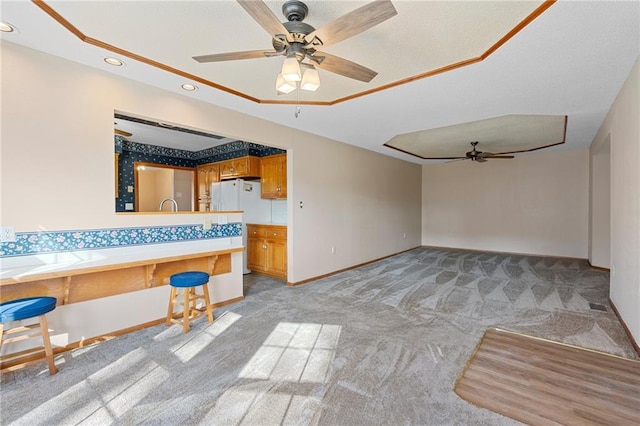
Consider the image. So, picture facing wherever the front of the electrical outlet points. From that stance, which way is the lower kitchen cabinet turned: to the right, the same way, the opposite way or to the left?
to the right

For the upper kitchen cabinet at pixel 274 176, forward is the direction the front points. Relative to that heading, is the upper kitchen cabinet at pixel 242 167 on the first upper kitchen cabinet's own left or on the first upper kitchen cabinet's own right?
on the first upper kitchen cabinet's own right

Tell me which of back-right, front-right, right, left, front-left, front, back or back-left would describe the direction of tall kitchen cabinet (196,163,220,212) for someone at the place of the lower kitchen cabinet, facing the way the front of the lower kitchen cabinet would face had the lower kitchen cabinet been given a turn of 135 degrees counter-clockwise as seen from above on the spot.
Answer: back-left

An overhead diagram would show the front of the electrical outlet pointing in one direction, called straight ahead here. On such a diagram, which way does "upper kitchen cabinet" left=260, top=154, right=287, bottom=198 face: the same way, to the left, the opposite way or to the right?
to the right

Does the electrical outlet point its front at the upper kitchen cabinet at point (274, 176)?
no

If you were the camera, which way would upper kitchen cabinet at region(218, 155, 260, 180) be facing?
facing the viewer and to the left of the viewer

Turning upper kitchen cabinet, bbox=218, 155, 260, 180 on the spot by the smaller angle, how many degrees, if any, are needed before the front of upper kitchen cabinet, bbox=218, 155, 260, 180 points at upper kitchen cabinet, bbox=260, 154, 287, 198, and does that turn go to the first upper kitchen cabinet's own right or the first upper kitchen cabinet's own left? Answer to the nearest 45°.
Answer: approximately 90° to the first upper kitchen cabinet's own left

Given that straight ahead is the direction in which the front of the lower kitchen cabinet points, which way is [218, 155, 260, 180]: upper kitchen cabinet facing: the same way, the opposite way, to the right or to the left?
the same way

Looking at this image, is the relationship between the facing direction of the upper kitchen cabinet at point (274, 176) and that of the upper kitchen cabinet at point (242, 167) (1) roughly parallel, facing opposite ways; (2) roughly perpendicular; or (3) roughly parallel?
roughly parallel
